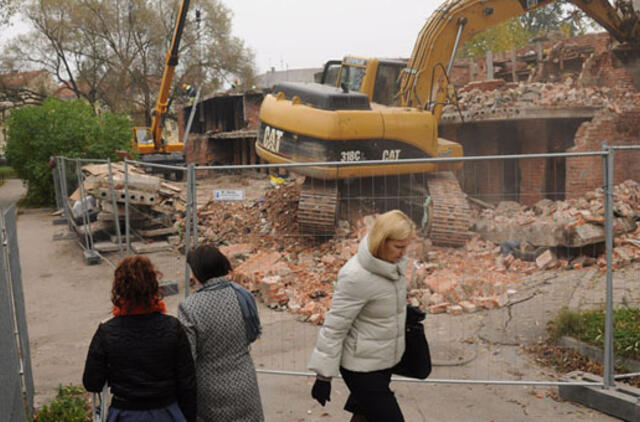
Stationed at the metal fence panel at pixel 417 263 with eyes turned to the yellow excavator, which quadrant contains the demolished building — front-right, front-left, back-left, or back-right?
front-right

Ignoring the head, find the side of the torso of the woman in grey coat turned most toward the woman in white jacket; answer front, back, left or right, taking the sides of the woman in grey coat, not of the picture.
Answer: right

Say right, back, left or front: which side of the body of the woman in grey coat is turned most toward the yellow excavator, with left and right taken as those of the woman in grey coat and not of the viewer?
front

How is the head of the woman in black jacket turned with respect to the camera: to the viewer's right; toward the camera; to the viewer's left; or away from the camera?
away from the camera

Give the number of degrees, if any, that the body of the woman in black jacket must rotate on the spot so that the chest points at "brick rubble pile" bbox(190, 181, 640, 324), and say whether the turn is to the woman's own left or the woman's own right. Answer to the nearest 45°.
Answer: approximately 45° to the woman's own right

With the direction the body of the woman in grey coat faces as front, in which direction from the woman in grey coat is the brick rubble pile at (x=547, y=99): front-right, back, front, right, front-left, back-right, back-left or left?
front-right

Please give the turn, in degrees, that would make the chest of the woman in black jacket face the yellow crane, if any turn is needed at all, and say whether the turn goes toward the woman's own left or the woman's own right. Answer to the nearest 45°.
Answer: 0° — they already face it

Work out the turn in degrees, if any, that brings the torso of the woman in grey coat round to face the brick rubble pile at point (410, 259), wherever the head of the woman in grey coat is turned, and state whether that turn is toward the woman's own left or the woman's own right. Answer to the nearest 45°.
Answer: approximately 45° to the woman's own right

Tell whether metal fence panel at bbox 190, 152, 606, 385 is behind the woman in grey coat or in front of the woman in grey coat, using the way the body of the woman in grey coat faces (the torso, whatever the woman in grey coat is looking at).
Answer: in front

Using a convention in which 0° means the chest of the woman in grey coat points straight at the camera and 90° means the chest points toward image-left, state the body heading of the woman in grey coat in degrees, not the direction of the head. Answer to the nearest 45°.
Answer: approximately 180°

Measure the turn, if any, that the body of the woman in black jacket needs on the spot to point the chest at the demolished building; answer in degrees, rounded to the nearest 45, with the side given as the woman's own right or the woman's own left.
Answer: approximately 45° to the woman's own right

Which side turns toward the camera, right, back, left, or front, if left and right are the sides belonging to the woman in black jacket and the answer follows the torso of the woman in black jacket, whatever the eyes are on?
back

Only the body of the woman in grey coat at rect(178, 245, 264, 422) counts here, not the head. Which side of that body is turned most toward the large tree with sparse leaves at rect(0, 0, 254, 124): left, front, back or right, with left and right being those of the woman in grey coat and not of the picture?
front
